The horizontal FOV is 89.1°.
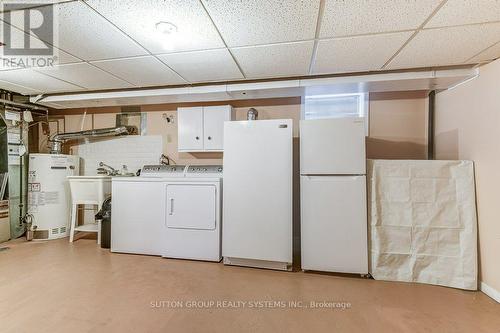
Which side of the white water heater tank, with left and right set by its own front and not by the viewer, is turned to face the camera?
front

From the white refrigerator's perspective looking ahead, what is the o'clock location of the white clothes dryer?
The white clothes dryer is roughly at 3 o'clock from the white refrigerator.

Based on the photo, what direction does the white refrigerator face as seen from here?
toward the camera

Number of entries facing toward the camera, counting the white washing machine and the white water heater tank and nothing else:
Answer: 2

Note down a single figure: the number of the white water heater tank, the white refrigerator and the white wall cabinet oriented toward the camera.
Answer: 3

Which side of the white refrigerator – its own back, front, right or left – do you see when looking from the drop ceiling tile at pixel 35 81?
right

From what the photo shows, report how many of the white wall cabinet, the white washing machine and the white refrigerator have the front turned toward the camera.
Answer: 3

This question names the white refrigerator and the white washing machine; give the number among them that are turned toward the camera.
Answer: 2

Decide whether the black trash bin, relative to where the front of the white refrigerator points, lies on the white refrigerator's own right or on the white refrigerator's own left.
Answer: on the white refrigerator's own right

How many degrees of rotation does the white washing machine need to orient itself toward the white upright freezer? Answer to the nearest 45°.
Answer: approximately 45° to its left

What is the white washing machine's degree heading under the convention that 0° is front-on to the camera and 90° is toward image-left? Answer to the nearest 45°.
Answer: approximately 0°
